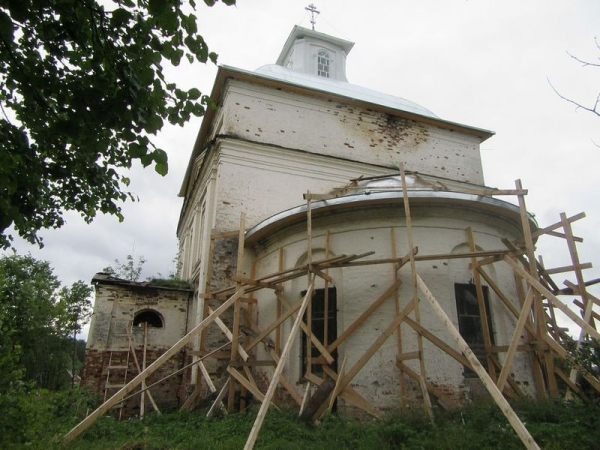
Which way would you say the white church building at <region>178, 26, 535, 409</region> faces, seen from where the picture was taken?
facing away from the viewer

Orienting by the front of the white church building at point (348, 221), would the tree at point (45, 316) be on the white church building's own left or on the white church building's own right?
on the white church building's own left

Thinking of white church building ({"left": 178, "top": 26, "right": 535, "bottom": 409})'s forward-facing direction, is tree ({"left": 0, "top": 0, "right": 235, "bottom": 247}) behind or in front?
behind
